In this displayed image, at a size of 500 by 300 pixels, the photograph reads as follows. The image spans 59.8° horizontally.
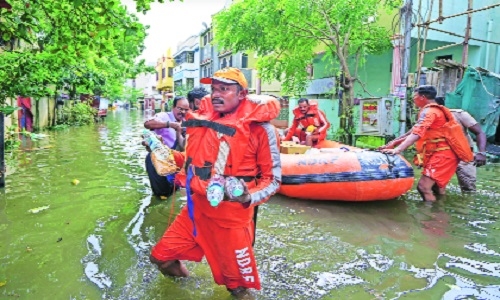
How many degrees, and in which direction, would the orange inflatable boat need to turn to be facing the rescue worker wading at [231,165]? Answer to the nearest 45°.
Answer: approximately 90° to its right

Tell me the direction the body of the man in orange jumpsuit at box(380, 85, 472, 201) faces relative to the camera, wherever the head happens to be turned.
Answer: to the viewer's left

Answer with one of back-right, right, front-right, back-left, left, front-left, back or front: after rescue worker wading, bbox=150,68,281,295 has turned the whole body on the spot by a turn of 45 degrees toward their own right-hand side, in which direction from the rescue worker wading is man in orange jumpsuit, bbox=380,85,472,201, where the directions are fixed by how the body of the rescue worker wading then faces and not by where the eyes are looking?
back-right

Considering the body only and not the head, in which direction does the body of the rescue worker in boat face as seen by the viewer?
toward the camera

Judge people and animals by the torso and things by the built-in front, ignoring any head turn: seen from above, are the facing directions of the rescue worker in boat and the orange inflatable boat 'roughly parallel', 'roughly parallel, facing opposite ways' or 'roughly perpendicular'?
roughly perpendicular

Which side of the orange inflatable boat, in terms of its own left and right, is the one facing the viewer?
right

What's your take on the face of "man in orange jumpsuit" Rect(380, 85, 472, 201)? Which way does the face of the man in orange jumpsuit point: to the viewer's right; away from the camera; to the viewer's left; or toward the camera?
to the viewer's left

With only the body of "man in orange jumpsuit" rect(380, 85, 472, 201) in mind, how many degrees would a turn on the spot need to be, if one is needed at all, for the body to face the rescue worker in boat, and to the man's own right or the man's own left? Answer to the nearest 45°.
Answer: approximately 45° to the man's own right

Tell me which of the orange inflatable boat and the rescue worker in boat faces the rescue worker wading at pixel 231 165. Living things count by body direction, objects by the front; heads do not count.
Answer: the rescue worker in boat

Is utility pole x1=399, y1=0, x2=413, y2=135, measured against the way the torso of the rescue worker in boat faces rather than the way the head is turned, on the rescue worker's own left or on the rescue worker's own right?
on the rescue worker's own left

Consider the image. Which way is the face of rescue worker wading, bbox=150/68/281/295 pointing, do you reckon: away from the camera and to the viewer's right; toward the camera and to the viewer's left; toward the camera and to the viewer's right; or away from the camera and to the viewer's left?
toward the camera and to the viewer's left
